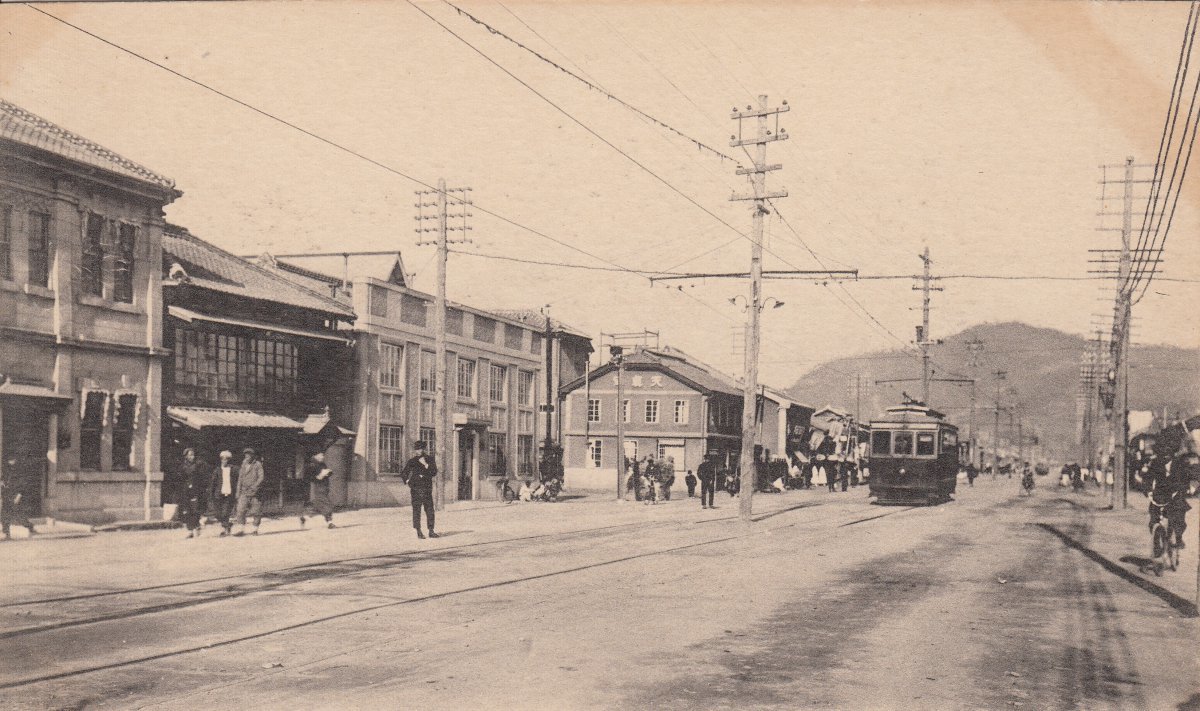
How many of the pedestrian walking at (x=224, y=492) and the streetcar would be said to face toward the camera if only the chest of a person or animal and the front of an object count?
2

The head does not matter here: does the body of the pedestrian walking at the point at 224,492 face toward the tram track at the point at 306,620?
yes

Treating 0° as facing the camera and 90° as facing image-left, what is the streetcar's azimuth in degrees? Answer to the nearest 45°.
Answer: approximately 0°

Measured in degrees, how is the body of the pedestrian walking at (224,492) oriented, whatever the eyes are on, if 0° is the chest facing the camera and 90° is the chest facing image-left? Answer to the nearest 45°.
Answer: approximately 0°

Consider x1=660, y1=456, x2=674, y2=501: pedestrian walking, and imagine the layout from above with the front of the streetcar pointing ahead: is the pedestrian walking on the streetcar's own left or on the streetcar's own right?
on the streetcar's own right

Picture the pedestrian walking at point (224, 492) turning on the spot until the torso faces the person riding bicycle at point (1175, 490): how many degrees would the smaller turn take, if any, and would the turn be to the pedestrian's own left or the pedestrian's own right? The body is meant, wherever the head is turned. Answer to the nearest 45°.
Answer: approximately 45° to the pedestrian's own left

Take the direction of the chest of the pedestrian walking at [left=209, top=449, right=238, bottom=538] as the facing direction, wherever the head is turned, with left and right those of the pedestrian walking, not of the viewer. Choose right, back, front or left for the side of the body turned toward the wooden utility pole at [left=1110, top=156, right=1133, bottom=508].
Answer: left
